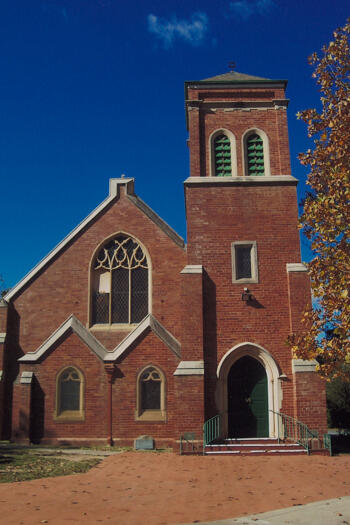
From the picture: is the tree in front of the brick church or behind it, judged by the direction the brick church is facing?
in front

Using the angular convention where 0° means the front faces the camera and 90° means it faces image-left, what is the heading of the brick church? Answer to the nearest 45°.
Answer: approximately 0°
